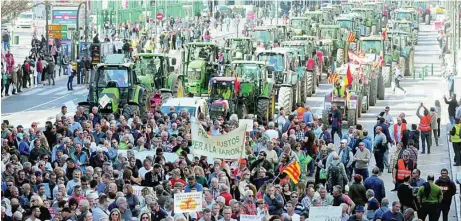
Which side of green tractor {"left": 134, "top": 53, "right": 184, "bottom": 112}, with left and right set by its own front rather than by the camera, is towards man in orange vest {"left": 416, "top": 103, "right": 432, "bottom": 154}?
left

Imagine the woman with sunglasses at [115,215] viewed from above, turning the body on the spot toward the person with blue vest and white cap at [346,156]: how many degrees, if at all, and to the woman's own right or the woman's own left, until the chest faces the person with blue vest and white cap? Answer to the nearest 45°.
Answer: approximately 135° to the woman's own left

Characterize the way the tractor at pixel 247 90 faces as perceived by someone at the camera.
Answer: facing the viewer and to the left of the viewer

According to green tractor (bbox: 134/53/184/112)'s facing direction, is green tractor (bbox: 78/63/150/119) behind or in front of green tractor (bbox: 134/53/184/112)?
in front

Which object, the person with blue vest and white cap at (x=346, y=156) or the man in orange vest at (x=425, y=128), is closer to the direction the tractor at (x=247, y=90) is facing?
the person with blue vest and white cap

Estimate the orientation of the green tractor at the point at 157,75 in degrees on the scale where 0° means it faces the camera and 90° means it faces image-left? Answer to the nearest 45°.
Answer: approximately 45°

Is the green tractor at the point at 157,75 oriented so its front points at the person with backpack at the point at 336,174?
no

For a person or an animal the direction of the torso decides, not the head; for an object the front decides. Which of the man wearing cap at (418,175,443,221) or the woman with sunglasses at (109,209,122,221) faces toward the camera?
the woman with sunglasses

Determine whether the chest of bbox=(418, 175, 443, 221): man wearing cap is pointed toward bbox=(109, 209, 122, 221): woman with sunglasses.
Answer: no

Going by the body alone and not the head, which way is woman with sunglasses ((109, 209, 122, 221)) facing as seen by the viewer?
toward the camera

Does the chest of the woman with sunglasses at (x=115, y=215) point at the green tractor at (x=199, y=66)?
no

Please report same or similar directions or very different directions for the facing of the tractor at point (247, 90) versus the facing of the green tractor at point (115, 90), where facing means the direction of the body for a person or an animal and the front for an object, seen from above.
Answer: same or similar directions
